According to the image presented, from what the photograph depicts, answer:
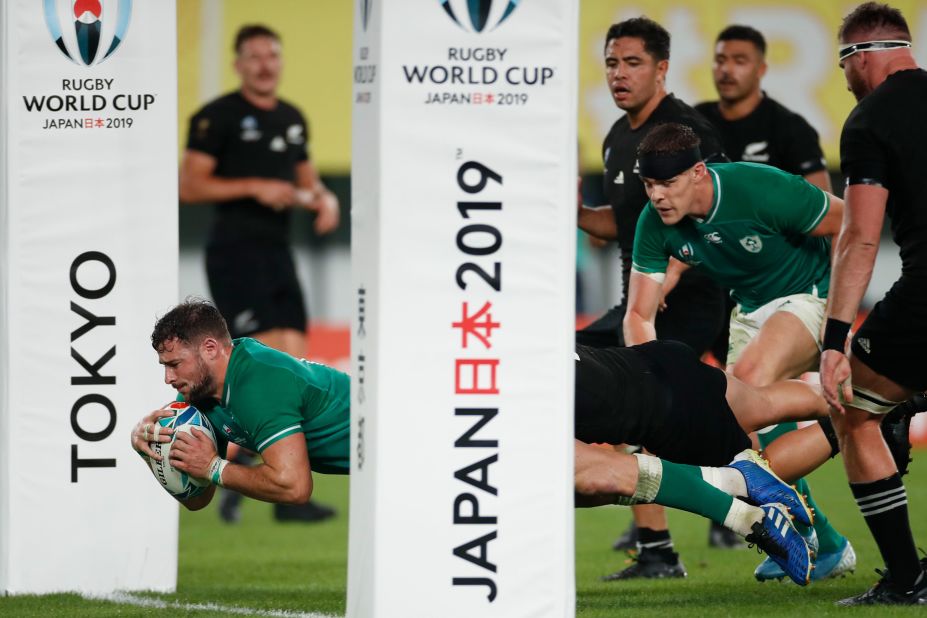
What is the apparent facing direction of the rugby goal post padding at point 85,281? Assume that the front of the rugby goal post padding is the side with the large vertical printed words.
toward the camera

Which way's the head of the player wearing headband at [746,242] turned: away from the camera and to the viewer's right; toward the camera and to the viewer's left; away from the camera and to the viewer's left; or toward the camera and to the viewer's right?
toward the camera and to the viewer's left

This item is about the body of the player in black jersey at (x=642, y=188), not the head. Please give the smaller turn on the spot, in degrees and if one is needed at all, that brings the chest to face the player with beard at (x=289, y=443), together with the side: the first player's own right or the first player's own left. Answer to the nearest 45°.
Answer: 0° — they already face them

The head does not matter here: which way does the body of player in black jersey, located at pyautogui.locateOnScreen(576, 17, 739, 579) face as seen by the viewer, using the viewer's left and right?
facing the viewer and to the left of the viewer

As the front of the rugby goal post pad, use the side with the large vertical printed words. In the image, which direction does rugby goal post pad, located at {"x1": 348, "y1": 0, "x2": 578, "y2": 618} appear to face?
toward the camera

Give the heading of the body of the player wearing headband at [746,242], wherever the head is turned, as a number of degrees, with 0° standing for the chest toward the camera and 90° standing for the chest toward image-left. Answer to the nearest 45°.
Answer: approximately 45°

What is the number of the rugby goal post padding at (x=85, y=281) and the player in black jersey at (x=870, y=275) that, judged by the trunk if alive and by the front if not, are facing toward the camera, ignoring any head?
1
